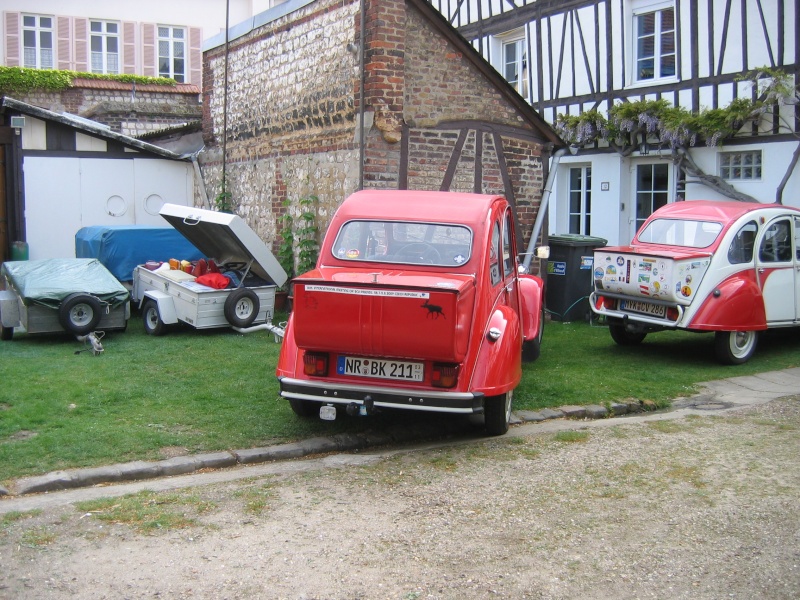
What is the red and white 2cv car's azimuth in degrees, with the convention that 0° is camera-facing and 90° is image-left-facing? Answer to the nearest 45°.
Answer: approximately 225°

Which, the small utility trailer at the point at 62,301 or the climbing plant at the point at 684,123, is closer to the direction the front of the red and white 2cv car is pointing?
the climbing plant

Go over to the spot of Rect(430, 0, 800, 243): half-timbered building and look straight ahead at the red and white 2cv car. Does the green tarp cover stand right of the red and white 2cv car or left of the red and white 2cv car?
right

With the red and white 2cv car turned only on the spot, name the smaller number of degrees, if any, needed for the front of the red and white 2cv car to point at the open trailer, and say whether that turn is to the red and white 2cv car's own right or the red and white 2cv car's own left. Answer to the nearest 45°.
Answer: approximately 135° to the red and white 2cv car's own left

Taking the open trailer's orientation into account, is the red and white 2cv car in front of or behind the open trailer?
in front

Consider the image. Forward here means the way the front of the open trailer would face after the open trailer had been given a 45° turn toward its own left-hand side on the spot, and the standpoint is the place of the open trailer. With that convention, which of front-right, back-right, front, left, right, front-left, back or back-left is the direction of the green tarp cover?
back

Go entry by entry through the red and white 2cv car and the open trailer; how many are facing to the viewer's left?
0

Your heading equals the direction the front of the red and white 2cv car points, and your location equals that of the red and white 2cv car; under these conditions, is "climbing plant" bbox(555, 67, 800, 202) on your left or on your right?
on your left

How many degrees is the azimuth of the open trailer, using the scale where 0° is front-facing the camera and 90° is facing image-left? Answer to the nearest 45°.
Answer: approximately 315°

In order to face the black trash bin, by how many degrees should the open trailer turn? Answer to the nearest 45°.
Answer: approximately 45° to its left

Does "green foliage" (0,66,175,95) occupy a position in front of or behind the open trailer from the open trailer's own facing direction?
behind
